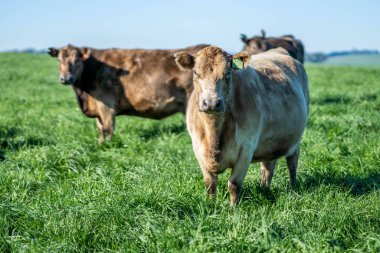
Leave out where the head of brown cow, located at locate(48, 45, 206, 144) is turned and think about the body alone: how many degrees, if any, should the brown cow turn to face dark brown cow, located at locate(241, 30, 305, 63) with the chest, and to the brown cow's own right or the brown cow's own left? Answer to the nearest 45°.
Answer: approximately 135° to the brown cow's own right

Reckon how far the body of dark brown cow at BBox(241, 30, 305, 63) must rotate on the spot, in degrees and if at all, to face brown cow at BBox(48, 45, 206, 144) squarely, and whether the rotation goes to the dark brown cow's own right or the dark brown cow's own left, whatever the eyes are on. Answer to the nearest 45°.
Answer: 0° — it already faces it

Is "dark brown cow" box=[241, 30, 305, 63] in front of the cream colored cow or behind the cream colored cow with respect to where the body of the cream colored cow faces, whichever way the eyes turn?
behind

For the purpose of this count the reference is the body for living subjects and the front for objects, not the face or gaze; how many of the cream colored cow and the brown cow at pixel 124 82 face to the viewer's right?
0

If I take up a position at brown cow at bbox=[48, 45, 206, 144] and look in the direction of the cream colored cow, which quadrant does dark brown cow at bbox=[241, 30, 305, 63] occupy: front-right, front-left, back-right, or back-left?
back-left

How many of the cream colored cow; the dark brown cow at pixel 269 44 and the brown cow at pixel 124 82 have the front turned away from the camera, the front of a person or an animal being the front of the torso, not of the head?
0

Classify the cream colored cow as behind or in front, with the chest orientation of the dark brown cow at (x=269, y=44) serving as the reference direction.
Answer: in front

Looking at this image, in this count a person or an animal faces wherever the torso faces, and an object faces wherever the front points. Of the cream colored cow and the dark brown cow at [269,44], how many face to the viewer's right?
0

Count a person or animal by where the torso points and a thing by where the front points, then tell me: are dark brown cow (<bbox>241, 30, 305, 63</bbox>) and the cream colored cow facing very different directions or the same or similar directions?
same or similar directions

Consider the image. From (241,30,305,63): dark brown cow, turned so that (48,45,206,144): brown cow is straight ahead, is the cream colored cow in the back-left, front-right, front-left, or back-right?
front-left

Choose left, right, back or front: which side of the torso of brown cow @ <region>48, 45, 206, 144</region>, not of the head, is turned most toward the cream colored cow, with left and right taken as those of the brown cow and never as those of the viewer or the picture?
left

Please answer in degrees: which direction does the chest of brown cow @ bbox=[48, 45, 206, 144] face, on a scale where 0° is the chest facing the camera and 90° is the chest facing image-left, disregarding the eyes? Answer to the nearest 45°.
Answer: approximately 90°

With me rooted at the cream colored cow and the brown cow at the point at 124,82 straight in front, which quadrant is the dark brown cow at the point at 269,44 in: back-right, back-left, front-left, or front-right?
front-right

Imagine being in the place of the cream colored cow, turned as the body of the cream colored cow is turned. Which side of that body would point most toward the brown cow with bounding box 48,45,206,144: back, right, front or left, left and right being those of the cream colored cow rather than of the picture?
right

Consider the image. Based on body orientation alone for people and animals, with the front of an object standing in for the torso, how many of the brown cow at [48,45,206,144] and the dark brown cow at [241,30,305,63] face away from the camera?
0

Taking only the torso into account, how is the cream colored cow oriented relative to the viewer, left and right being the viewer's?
facing the viewer and to the left of the viewer
